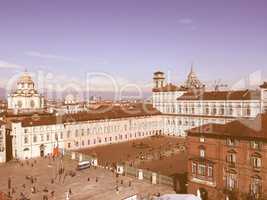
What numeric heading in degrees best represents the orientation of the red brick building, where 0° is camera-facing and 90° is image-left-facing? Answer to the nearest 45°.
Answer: approximately 45°
